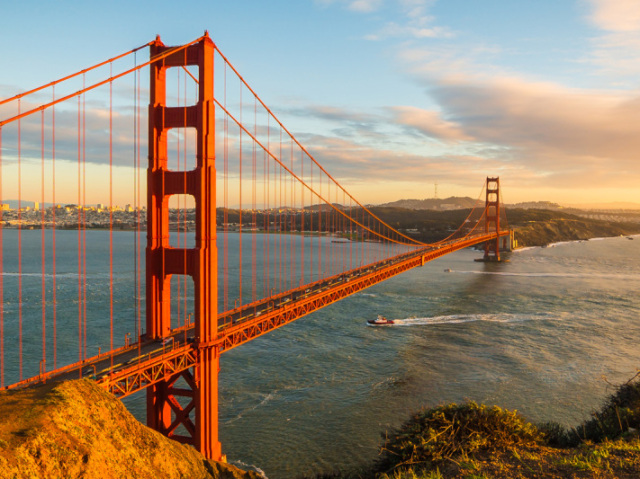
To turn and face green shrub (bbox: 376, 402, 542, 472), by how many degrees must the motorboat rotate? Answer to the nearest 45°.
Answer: approximately 90° to its left

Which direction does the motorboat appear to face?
to the viewer's left

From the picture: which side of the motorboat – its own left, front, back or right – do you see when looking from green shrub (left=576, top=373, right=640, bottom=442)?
left
